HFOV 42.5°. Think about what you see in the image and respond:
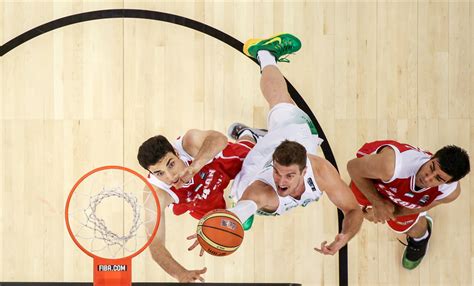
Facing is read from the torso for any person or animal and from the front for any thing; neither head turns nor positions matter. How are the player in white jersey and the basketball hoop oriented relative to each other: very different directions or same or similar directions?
very different directions

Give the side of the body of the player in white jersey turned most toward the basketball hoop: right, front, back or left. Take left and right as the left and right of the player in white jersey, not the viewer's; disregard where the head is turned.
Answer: right

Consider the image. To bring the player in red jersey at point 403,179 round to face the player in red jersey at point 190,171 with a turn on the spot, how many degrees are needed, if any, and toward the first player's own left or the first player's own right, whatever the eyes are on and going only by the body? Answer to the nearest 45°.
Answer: approximately 45° to the first player's own right

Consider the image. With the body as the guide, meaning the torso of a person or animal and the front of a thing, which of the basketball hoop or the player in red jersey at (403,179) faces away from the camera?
the basketball hoop

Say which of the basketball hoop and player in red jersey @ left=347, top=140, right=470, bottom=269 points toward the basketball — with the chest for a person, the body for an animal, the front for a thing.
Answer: the player in red jersey

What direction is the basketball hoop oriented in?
away from the camera

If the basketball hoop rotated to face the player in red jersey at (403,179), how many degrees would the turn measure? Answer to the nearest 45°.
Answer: approximately 135° to its right

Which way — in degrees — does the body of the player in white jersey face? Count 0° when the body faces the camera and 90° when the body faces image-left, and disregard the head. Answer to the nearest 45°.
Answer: approximately 0°
